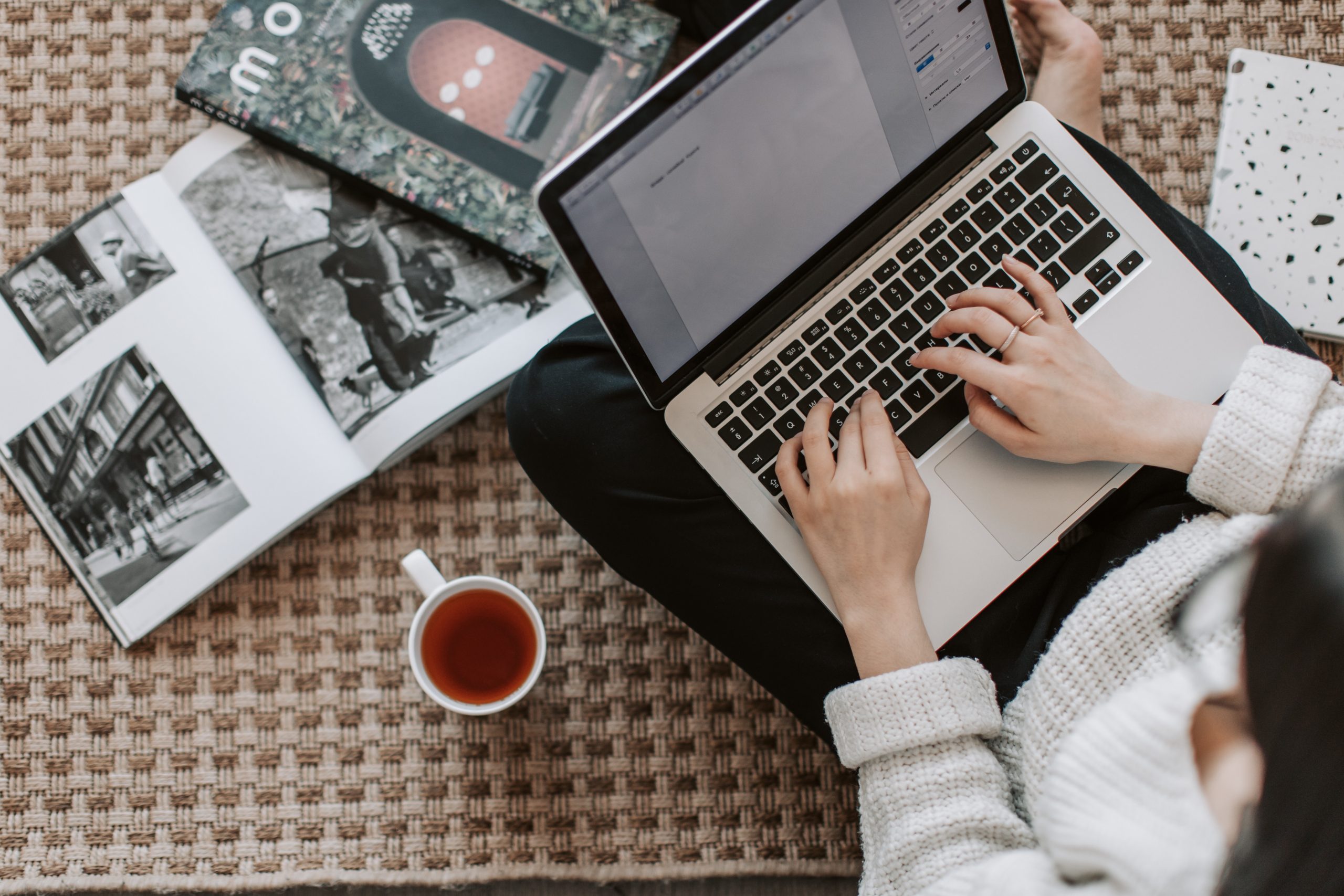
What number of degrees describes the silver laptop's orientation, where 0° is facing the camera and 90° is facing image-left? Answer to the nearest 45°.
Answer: approximately 315°
